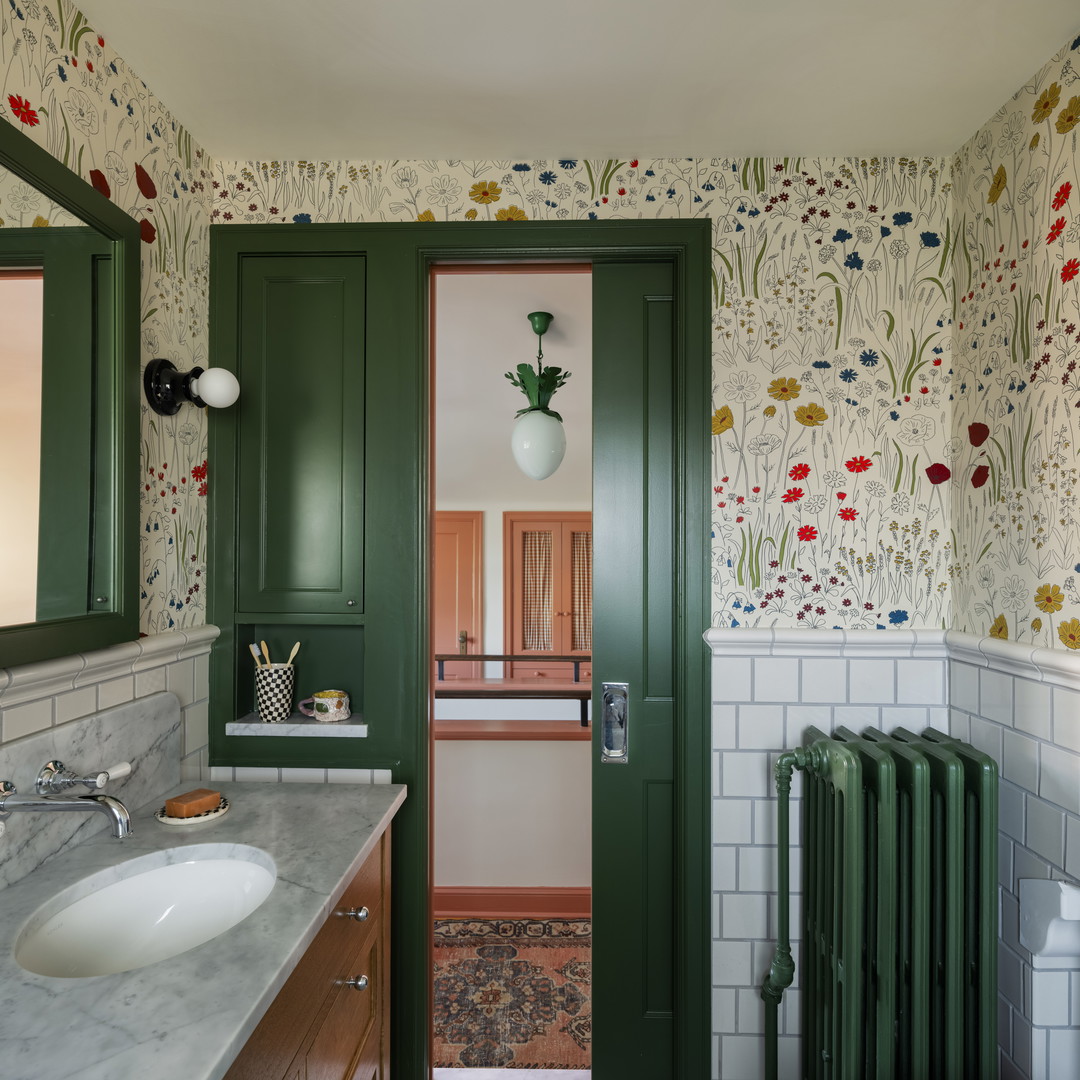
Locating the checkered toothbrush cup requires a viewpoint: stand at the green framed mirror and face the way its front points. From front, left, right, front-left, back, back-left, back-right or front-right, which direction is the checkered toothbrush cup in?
front-left

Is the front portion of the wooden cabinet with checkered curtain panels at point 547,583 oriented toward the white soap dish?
yes

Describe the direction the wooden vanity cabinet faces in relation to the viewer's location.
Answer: facing to the right of the viewer

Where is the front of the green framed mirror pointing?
to the viewer's right

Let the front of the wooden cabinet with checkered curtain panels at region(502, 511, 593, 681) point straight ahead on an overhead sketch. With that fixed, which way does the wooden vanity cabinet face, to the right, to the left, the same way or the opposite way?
to the left

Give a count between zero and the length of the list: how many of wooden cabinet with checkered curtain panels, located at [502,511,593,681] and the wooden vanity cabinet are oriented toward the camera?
1

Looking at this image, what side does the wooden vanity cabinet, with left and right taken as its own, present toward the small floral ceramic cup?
left

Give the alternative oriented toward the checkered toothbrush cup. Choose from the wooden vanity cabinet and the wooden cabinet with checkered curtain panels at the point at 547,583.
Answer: the wooden cabinet with checkered curtain panels

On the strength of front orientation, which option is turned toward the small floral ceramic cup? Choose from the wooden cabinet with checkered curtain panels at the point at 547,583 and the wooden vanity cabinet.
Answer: the wooden cabinet with checkered curtain panels

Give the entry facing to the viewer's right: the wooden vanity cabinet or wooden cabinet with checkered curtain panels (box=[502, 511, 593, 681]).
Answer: the wooden vanity cabinet
